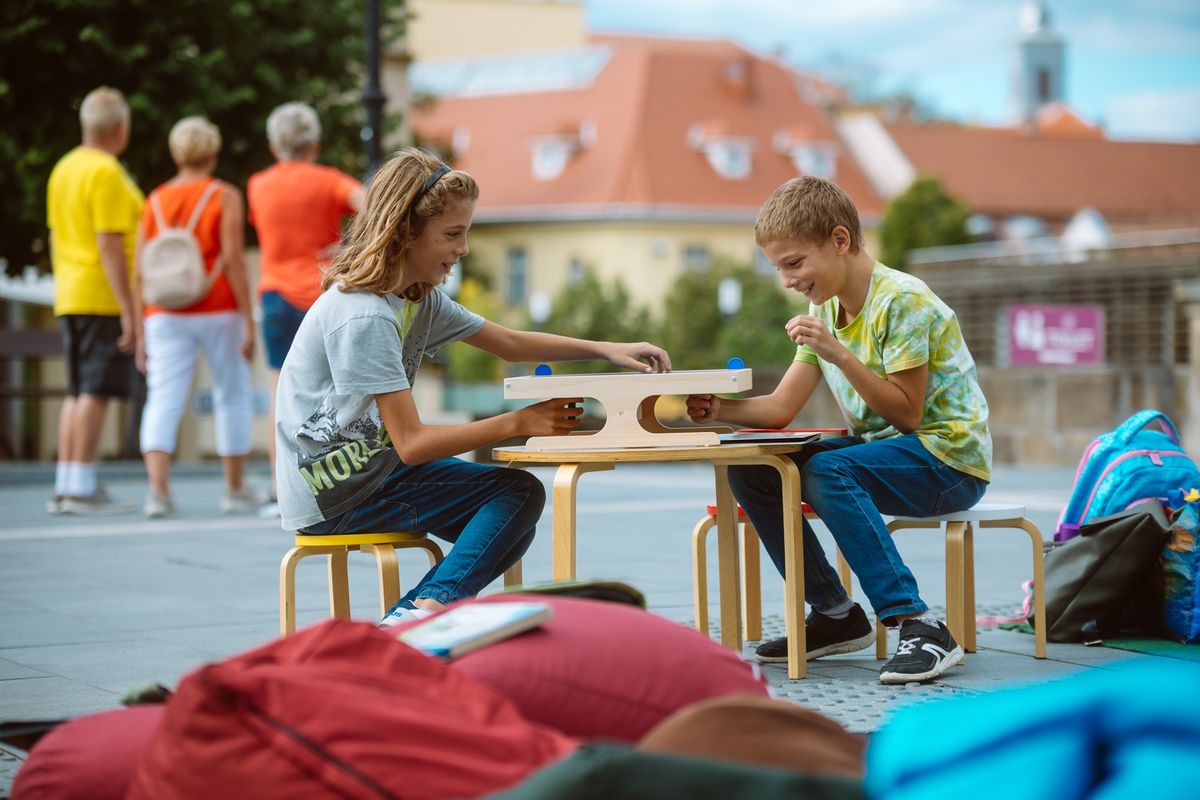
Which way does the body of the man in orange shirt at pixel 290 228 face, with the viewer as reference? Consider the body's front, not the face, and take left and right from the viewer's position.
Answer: facing away from the viewer

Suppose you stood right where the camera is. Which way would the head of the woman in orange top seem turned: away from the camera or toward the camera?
away from the camera

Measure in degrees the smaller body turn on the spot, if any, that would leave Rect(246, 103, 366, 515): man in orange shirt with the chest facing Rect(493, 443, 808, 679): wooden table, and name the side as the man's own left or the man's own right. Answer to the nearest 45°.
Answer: approximately 180°

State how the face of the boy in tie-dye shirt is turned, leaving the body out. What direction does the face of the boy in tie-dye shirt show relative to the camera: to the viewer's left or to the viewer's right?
to the viewer's left

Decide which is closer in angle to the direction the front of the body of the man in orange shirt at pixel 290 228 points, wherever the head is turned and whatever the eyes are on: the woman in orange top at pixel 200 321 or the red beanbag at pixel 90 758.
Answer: the woman in orange top

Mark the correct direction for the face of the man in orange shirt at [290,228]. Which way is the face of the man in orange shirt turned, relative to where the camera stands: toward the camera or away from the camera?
away from the camera

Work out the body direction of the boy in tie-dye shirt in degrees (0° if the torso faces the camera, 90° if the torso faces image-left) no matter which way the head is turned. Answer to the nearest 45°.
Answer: approximately 45°

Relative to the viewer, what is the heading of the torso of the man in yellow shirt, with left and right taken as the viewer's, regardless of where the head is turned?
facing away from the viewer and to the right of the viewer

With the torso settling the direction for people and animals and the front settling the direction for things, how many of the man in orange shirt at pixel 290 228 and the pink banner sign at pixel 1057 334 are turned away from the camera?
1

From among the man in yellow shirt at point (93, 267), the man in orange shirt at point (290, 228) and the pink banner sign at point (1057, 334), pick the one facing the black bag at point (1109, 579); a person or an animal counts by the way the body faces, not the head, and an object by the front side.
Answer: the pink banner sign

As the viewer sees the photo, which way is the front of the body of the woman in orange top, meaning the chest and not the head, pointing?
away from the camera

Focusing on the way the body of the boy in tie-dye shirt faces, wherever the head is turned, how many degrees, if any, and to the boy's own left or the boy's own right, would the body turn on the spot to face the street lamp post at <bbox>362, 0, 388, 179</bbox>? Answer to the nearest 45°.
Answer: approximately 90° to the boy's own right

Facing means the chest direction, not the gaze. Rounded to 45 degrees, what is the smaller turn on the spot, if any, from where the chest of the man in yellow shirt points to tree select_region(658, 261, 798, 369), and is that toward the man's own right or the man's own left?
0° — they already face it

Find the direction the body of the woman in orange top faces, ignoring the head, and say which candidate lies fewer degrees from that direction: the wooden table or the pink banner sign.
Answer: the pink banner sign
